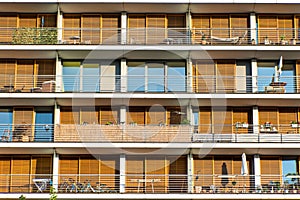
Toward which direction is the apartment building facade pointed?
toward the camera
